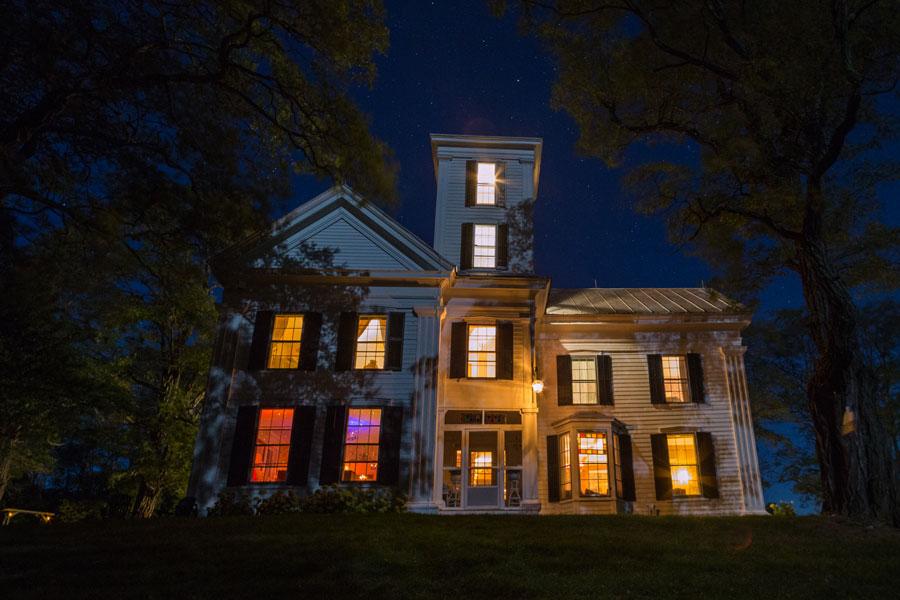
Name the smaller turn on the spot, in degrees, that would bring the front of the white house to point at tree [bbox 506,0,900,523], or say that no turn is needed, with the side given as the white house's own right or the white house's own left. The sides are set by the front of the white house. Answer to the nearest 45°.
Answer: approximately 45° to the white house's own left

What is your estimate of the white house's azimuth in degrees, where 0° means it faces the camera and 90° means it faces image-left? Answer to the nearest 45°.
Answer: approximately 0°
